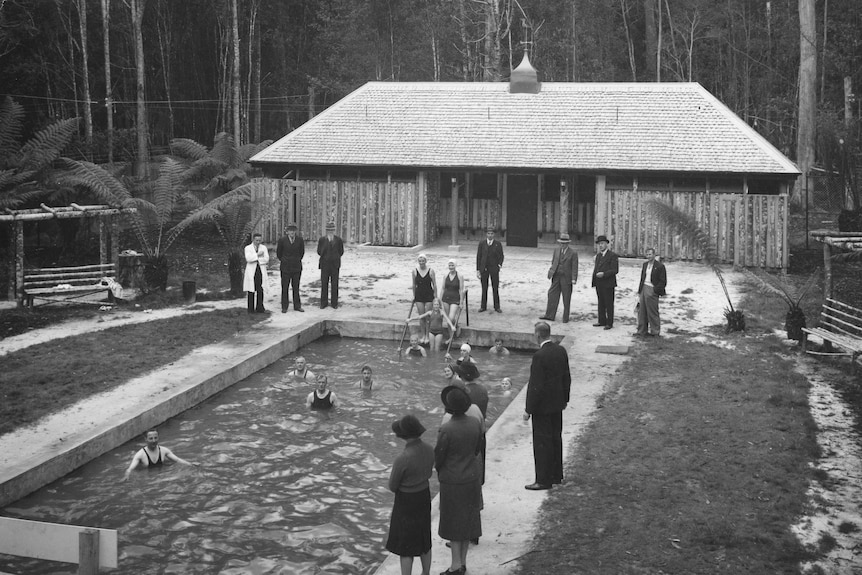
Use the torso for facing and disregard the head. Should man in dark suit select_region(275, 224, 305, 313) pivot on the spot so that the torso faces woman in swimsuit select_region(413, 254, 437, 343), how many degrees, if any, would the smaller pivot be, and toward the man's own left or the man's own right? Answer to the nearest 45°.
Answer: approximately 45° to the man's own left

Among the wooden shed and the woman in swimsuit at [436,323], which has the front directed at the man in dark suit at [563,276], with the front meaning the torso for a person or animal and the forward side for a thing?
the wooden shed

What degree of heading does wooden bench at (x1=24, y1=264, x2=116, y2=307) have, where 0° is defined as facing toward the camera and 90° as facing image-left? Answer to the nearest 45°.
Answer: approximately 315°

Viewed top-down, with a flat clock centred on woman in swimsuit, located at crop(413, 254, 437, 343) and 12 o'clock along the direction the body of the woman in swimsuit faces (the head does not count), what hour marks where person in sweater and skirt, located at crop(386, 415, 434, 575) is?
The person in sweater and skirt is roughly at 12 o'clock from the woman in swimsuit.

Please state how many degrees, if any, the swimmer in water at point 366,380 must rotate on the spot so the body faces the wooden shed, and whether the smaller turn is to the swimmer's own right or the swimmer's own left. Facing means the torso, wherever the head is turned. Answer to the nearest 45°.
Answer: approximately 180°

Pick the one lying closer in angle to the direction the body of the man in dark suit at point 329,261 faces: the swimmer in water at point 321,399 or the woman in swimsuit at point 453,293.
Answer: the swimmer in water

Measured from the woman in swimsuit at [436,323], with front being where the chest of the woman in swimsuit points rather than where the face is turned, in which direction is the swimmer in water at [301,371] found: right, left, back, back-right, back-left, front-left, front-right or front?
front-right

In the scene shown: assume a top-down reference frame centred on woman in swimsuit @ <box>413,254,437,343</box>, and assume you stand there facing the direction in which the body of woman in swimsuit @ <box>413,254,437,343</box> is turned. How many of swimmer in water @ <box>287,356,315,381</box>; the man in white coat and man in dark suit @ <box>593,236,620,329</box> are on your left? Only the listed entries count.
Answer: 1

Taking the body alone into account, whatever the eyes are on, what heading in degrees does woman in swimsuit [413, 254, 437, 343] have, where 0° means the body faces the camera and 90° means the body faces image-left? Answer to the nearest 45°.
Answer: approximately 0°

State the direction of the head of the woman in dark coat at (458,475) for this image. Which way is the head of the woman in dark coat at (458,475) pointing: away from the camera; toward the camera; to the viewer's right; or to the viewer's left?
away from the camera

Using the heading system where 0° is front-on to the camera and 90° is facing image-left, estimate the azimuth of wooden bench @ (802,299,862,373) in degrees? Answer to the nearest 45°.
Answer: approximately 45°

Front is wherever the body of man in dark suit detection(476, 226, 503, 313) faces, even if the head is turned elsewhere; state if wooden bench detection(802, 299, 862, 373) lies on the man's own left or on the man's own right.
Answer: on the man's own left
